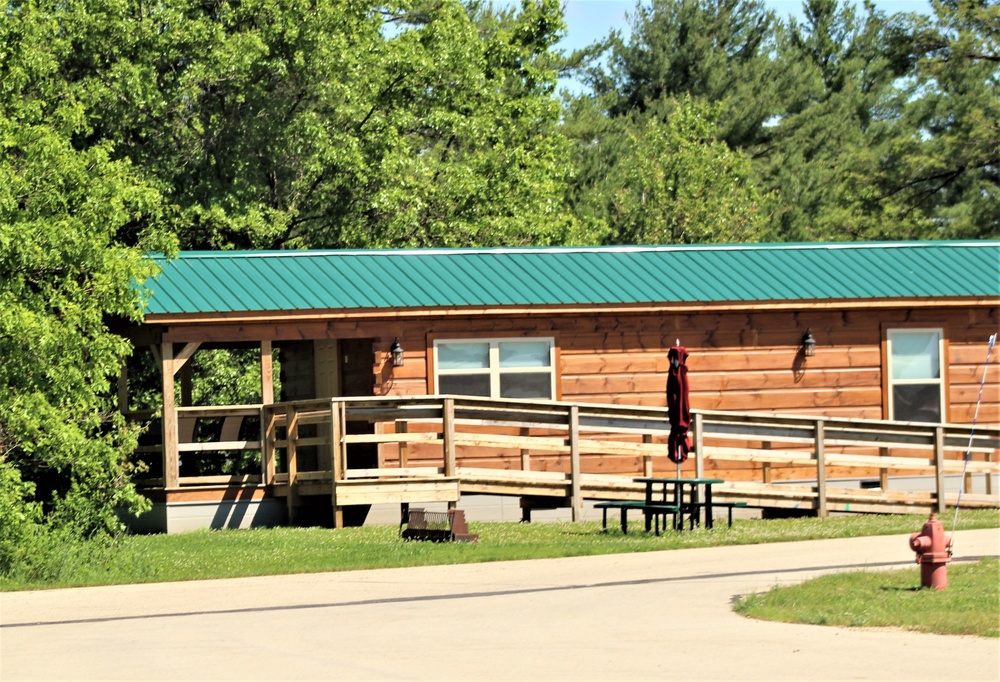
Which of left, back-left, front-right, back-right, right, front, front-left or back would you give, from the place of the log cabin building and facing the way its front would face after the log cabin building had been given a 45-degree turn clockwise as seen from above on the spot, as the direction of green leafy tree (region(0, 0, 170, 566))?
front

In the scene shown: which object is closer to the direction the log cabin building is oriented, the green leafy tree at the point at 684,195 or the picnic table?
the picnic table

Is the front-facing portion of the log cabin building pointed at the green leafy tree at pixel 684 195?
no

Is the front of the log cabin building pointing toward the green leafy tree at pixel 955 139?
no

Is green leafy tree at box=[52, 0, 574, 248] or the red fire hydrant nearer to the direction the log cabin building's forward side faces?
the red fire hydrant

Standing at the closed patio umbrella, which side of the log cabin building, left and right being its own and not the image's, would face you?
front

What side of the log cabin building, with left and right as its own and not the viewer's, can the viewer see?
front

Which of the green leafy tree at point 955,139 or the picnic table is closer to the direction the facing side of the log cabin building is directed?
the picnic table

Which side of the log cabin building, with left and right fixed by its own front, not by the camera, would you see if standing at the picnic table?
front

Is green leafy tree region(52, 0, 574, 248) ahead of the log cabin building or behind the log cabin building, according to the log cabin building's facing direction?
behind
